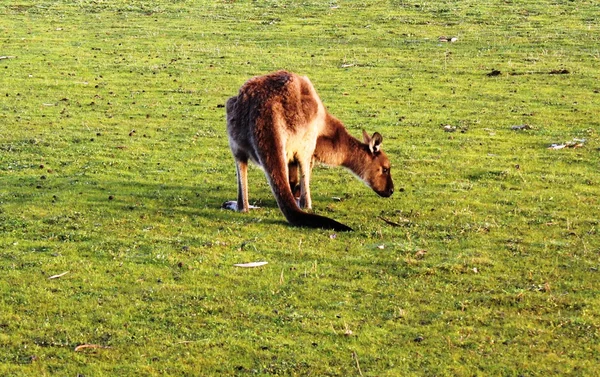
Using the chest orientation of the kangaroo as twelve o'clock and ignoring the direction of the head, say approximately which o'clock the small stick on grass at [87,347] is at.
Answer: The small stick on grass is roughly at 5 o'clock from the kangaroo.

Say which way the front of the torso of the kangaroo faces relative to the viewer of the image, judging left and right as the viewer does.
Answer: facing away from the viewer and to the right of the viewer
